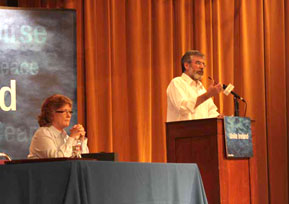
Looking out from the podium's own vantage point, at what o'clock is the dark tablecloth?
The dark tablecloth is roughly at 2 o'clock from the podium.

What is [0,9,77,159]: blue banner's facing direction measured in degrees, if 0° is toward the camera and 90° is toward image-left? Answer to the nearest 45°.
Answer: approximately 0°

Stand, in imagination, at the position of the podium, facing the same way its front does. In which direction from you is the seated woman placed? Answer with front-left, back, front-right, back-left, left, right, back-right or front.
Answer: right

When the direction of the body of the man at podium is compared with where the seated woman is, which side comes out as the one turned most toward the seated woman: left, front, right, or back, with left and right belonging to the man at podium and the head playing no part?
right

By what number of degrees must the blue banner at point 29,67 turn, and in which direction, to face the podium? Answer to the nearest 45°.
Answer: approximately 45° to its left

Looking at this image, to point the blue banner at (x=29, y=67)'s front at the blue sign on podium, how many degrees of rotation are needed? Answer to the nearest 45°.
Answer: approximately 45° to its left

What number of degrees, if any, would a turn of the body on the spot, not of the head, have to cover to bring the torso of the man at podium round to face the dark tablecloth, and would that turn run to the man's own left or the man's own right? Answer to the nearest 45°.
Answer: approximately 45° to the man's own right

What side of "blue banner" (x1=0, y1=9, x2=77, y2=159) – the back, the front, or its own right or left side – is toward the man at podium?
left

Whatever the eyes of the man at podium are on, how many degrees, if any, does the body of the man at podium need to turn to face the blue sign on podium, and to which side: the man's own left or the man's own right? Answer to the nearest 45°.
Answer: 0° — they already face it

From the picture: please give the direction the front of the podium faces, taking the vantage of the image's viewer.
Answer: facing the viewer and to the right of the viewer

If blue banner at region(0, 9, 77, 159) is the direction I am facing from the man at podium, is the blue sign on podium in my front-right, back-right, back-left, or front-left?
back-left

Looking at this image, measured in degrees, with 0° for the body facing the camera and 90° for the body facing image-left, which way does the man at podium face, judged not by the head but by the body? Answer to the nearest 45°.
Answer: approximately 315°

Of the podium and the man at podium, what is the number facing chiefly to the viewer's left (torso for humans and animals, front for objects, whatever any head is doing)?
0

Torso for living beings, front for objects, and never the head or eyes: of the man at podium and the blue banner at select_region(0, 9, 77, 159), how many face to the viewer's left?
0

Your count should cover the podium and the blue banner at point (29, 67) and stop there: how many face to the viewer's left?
0
